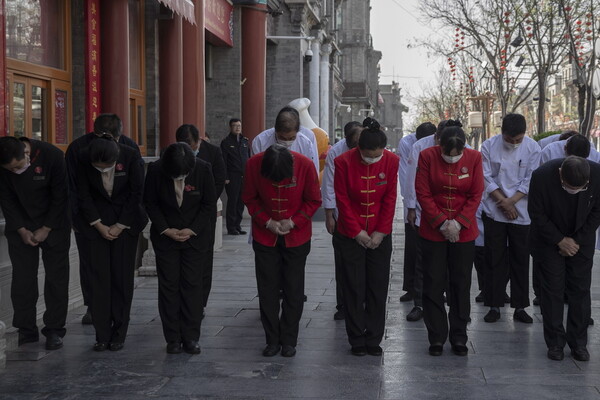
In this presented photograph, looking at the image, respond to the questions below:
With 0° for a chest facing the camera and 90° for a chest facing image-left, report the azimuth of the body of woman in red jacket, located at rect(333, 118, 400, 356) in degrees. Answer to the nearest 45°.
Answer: approximately 0°

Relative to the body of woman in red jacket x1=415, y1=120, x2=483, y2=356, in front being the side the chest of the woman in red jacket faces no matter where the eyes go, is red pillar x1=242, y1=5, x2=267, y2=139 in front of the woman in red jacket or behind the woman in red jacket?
behind

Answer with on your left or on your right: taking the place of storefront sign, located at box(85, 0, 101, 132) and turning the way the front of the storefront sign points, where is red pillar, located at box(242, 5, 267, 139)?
on your left

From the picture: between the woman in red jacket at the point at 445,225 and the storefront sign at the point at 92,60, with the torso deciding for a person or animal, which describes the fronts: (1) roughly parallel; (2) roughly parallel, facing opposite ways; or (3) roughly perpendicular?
roughly perpendicular

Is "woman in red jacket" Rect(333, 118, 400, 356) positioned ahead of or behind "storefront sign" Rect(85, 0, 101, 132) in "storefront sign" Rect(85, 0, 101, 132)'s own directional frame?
ahead

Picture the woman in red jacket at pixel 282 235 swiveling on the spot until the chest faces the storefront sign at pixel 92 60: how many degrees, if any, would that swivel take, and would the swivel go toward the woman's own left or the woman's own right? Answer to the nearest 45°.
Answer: approximately 135° to the woman's own right

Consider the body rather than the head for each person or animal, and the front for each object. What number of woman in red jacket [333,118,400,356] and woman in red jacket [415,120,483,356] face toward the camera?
2
